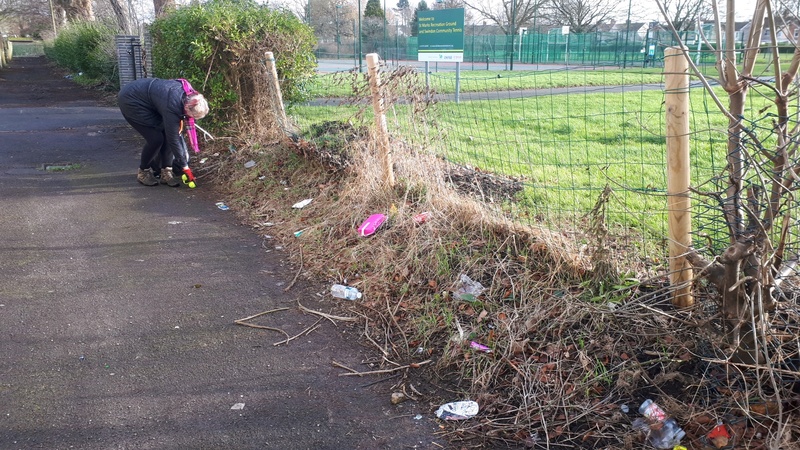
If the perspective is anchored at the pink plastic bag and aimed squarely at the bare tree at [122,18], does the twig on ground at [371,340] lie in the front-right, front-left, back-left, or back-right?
back-left

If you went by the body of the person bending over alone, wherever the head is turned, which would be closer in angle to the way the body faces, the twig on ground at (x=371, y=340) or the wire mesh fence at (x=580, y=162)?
the wire mesh fence

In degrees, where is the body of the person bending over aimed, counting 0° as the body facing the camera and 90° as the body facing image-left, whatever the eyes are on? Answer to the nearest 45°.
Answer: approximately 270°

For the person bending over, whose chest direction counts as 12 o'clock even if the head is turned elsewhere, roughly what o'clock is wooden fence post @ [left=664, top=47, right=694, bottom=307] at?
The wooden fence post is roughly at 2 o'clock from the person bending over.

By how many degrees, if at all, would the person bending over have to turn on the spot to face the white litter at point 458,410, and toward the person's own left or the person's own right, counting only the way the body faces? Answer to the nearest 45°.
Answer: approximately 90° to the person's own right

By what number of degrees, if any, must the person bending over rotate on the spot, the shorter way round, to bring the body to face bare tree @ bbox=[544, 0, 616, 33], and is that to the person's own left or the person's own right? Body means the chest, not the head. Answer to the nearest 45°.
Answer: approximately 45° to the person's own left

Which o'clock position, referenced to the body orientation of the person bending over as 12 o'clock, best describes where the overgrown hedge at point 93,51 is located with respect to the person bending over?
The overgrown hedge is roughly at 9 o'clock from the person bending over.

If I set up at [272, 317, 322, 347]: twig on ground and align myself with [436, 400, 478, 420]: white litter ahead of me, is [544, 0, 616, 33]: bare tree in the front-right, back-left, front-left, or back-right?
back-left

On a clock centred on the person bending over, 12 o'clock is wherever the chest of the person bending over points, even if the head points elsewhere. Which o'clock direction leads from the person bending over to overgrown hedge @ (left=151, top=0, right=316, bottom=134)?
The overgrown hedge is roughly at 10 o'clock from the person bending over.

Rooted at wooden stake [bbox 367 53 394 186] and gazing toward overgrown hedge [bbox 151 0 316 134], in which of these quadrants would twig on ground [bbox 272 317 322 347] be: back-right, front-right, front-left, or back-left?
back-left
